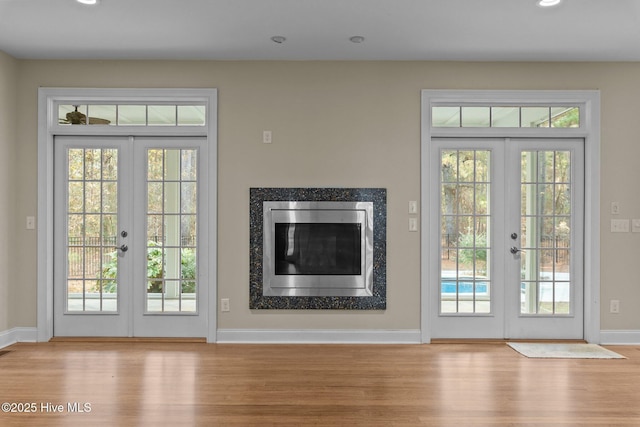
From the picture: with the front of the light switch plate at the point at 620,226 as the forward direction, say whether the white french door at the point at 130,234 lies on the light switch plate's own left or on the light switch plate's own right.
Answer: on the light switch plate's own right

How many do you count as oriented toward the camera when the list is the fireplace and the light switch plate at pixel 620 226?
2

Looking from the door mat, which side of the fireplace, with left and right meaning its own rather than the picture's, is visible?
left

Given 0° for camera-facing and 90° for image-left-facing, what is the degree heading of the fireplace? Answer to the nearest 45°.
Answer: approximately 0°

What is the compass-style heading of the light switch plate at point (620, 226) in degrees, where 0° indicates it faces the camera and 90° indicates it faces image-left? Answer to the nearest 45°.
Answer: approximately 0°

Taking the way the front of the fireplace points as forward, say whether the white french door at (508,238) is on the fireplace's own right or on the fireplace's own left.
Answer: on the fireplace's own left
